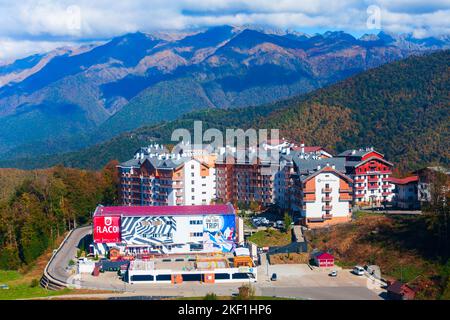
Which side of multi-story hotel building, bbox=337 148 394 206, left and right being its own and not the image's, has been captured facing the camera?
front

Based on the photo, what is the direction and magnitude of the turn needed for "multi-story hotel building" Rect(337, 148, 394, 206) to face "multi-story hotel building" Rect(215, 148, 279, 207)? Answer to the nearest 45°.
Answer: approximately 90° to its right

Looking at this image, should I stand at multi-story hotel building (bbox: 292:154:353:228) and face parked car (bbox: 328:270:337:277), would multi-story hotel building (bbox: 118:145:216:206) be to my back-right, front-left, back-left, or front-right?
back-right

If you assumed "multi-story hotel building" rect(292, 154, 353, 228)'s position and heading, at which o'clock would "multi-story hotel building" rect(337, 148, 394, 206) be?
"multi-story hotel building" rect(337, 148, 394, 206) is roughly at 7 o'clock from "multi-story hotel building" rect(292, 154, 353, 228).

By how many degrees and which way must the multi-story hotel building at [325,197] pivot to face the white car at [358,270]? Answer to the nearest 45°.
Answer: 0° — it already faces it

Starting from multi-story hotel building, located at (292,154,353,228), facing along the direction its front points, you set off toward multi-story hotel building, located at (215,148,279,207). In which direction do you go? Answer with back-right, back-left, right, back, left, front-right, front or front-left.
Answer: back-right

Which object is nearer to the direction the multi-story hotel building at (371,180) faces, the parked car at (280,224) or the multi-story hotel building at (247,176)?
the parked car

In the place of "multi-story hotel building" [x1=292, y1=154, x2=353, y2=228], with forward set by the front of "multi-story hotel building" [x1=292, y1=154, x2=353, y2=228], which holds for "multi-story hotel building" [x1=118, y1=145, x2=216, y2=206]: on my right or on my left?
on my right

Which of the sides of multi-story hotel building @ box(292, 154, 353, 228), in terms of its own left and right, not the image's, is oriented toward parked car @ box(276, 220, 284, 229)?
right

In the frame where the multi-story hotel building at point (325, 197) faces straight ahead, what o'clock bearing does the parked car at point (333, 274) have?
The parked car is roughly at 12 o'clock from the multi-story hotel building.

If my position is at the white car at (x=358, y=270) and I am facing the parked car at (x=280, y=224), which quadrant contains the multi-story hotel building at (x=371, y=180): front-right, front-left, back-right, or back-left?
front-right

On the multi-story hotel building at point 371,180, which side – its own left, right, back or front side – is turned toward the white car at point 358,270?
front

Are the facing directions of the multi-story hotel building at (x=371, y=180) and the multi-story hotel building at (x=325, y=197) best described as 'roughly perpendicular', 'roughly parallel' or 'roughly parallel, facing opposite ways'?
roughly parallel

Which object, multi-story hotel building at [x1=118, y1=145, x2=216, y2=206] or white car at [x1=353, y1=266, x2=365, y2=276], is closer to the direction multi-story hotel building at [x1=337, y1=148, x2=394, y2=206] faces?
the white car

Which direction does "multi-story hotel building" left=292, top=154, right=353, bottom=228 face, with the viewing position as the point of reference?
facing the viewer

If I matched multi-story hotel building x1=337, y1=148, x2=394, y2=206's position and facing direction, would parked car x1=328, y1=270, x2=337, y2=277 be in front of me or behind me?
in front

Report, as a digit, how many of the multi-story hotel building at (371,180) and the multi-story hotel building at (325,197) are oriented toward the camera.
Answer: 2

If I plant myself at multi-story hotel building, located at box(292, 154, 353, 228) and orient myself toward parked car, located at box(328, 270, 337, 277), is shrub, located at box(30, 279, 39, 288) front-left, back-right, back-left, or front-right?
front-right

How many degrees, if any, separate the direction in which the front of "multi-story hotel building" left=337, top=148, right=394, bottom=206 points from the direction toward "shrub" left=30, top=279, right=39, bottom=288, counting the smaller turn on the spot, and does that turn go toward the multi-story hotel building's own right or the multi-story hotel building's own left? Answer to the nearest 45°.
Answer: approximately 45° to the multi-story hotel building's own right
